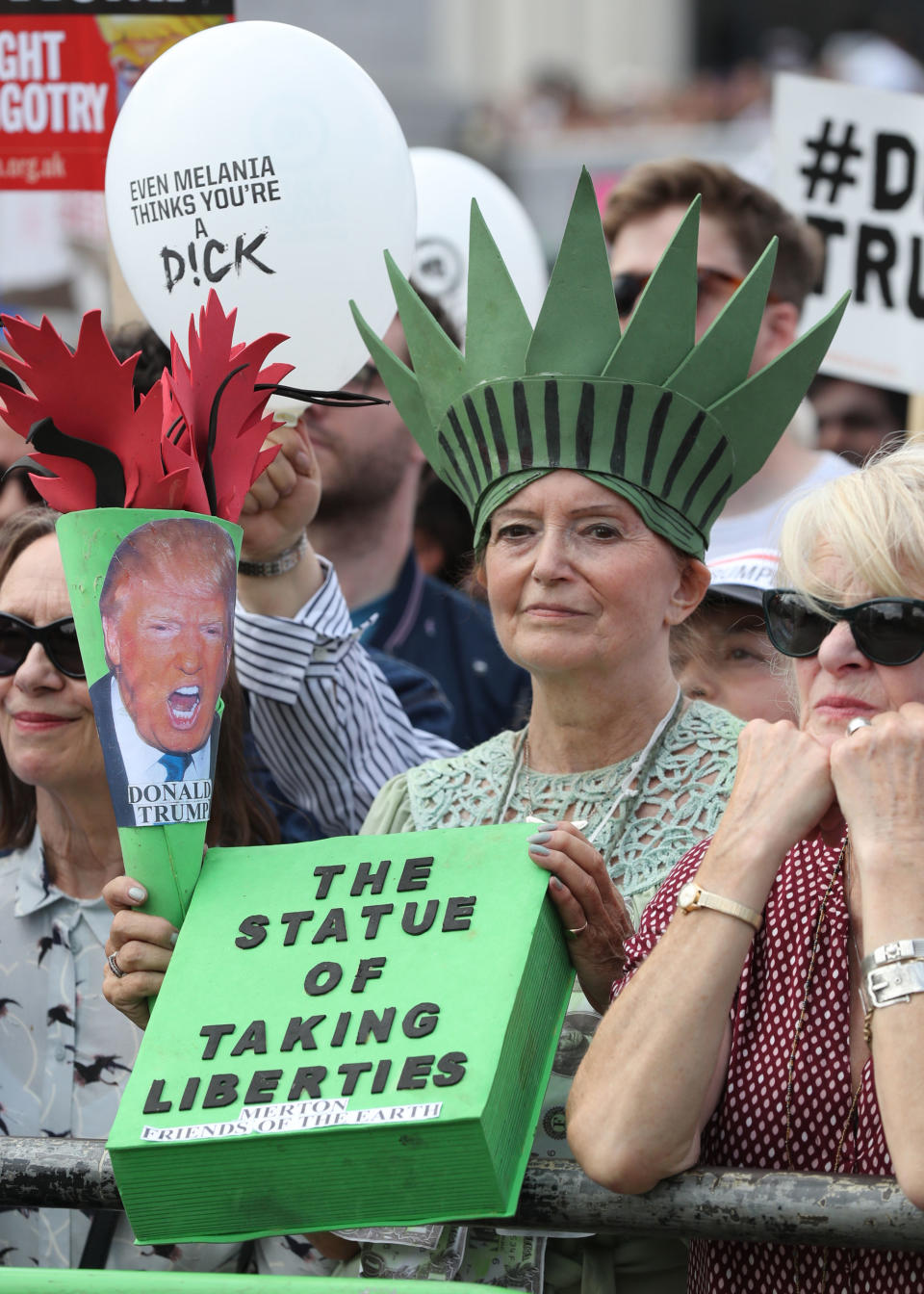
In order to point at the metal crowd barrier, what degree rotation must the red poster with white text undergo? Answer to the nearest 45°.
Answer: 0° — it already faces it

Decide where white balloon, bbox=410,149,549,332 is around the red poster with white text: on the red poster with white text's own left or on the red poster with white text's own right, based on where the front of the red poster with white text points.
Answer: on the red poster with white text's own left

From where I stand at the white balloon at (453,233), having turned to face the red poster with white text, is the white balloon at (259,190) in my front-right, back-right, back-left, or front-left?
back-left

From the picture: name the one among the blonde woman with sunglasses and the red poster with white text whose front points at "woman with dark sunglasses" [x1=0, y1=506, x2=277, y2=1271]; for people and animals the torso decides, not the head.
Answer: the red poster with white text

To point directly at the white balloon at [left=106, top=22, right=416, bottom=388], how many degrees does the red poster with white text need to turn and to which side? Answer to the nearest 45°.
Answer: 0° — it already faces it

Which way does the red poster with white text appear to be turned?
toward the camera

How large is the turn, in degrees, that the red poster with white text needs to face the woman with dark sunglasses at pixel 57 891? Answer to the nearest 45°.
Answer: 0° — it already faces them

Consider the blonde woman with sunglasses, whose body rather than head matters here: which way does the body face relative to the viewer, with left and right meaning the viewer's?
facing the viewer

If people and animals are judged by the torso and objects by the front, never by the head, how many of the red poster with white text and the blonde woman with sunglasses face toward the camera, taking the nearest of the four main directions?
2
